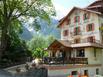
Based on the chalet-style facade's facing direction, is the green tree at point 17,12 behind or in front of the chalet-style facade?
in front

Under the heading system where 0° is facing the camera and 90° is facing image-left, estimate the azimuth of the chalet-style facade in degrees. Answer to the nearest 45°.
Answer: approximately 45°
